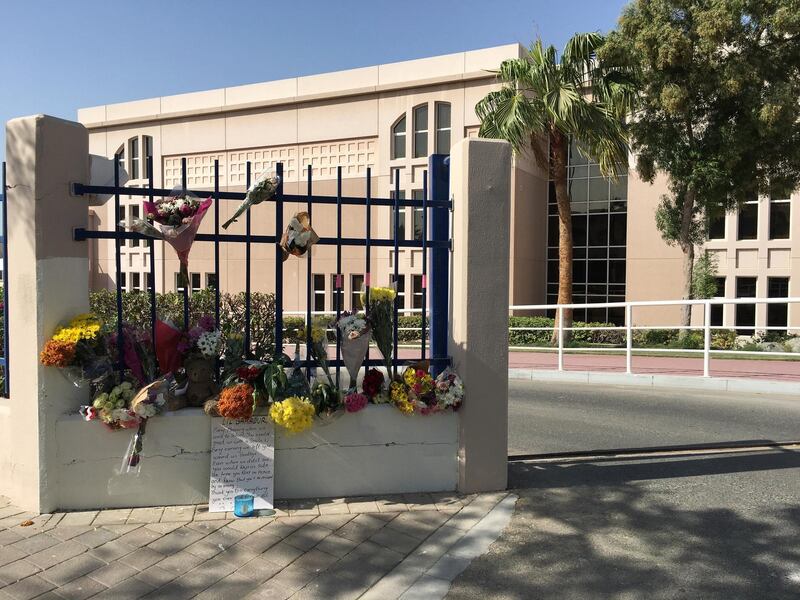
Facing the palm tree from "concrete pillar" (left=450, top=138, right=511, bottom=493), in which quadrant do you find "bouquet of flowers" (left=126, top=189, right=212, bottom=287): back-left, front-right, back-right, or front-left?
back-left

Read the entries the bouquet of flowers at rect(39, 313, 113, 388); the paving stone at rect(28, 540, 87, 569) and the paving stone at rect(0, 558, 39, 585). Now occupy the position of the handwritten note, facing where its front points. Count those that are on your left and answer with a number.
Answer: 0

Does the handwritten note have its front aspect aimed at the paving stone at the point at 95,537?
no

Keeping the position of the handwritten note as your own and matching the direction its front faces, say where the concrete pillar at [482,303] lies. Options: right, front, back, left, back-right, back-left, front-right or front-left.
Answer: left

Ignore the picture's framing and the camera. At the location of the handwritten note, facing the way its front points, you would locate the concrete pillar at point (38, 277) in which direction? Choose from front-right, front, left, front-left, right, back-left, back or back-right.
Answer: right

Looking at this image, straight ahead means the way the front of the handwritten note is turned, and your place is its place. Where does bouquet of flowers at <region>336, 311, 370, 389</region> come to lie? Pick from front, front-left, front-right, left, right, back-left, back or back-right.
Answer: left

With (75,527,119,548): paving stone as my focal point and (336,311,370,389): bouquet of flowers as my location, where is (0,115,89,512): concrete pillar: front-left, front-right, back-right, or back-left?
front-right

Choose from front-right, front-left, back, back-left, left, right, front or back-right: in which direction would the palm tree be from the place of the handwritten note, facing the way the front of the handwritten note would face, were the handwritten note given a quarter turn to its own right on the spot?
back-right

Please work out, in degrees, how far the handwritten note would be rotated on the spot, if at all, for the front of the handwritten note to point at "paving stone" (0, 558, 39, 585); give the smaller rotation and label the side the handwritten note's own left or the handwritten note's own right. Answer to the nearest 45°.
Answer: approximately 45° to the handwritten note's own right

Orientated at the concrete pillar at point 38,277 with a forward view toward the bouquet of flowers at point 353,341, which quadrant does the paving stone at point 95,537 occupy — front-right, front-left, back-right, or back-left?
front-right

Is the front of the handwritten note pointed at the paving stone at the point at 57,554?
no

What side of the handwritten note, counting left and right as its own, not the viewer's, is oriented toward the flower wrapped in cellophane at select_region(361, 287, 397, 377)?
left

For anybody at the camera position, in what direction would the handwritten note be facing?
facing the viewer

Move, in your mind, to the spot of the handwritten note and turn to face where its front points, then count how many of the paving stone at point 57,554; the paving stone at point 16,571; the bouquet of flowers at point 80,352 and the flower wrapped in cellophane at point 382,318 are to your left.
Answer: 1

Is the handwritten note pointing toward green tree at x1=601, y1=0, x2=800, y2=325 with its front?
no

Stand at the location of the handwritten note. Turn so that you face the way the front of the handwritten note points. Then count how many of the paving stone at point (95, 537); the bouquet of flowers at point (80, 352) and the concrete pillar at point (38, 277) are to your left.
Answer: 0
